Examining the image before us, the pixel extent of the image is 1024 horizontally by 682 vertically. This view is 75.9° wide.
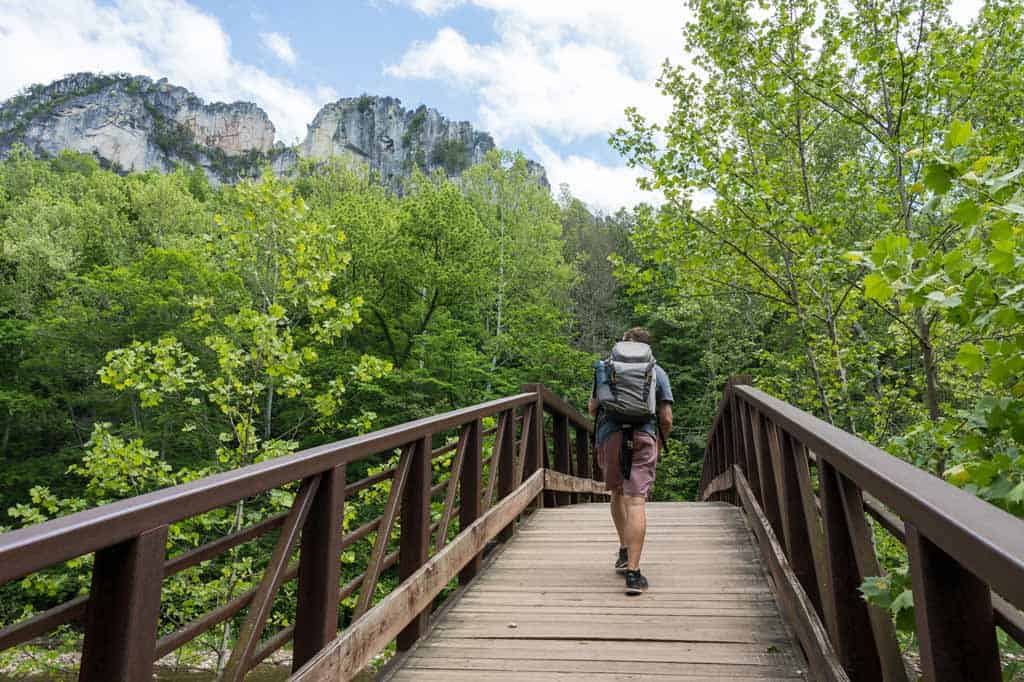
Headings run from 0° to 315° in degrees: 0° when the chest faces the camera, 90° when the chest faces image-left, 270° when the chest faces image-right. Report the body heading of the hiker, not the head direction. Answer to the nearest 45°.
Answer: approximately 180°
